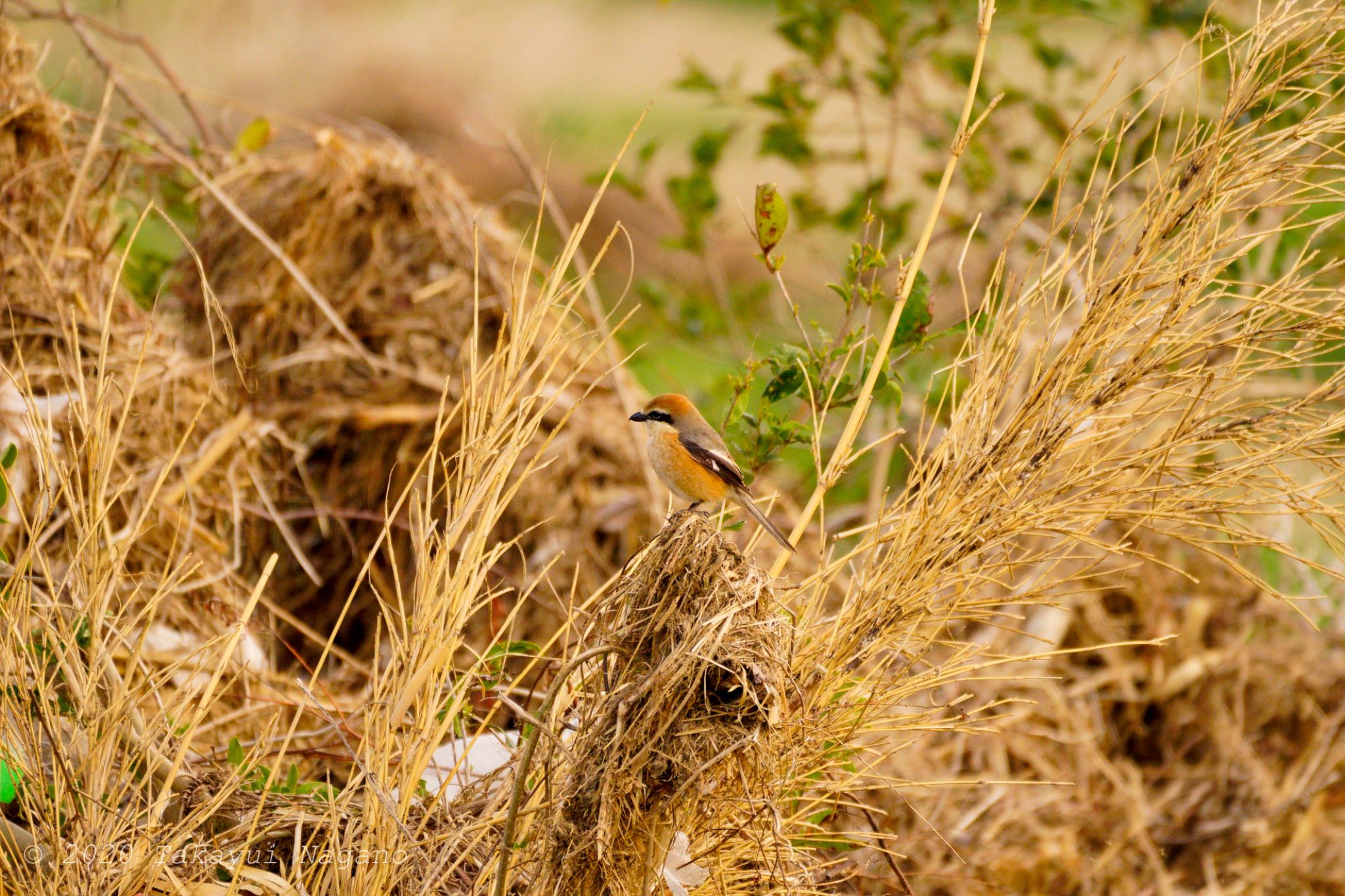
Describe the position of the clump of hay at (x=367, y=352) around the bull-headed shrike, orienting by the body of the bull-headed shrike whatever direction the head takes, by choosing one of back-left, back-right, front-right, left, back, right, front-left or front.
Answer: front-right

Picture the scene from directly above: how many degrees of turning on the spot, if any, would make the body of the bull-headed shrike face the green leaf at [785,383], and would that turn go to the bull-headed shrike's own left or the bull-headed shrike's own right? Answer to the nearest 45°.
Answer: approximately 135° to the bull-headed shrike's own right

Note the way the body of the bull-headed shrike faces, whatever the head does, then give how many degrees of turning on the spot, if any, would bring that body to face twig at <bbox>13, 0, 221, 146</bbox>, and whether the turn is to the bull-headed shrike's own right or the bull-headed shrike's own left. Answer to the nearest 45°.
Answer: approximately 45° to the bull-headed shrike's own right

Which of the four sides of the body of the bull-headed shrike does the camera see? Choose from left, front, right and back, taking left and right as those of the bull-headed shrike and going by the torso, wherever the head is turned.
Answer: left

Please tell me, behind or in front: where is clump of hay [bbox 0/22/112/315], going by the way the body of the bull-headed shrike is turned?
in front

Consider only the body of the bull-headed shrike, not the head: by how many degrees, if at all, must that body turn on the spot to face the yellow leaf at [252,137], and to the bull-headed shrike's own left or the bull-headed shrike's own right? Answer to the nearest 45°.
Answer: approximately 45° to the bull-headed shrike's own right

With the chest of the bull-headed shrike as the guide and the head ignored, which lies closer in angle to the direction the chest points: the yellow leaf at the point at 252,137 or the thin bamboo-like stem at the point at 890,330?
the yellow leaf

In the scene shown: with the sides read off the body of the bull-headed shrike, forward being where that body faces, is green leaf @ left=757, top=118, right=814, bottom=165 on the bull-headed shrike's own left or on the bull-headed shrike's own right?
on the bull-headed shrike's own right
